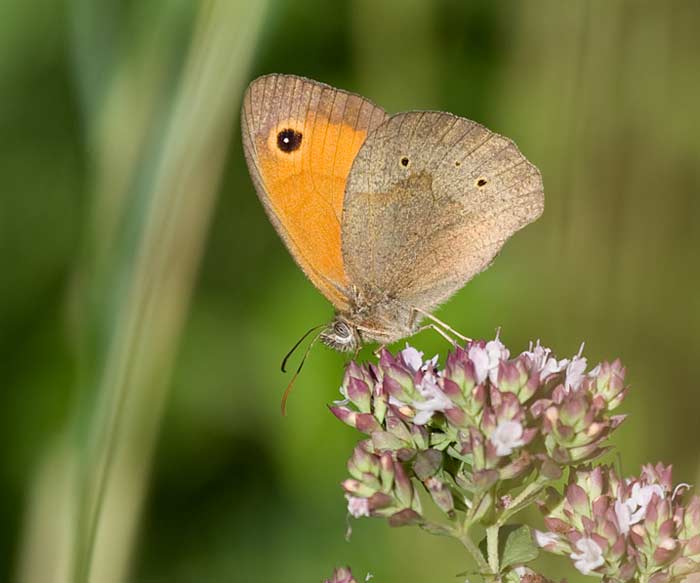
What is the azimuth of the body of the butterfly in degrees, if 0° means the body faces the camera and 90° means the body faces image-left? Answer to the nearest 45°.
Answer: approximately 90°

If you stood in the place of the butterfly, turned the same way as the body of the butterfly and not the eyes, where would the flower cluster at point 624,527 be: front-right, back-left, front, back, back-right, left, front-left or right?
back-left

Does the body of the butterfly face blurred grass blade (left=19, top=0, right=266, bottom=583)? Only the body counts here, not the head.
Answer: yes

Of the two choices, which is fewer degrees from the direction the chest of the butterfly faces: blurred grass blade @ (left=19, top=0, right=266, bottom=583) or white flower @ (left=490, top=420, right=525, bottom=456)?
the blurred grass blade

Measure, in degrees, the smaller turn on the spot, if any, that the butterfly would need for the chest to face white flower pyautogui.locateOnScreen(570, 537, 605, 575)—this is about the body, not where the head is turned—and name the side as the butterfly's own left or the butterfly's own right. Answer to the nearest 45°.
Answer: approximately 135° to the butterfly's own left

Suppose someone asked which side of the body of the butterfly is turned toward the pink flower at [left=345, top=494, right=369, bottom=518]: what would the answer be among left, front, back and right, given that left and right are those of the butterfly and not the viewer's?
left

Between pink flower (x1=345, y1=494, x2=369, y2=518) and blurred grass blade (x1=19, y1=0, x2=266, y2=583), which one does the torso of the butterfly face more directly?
the blurred grass blade
